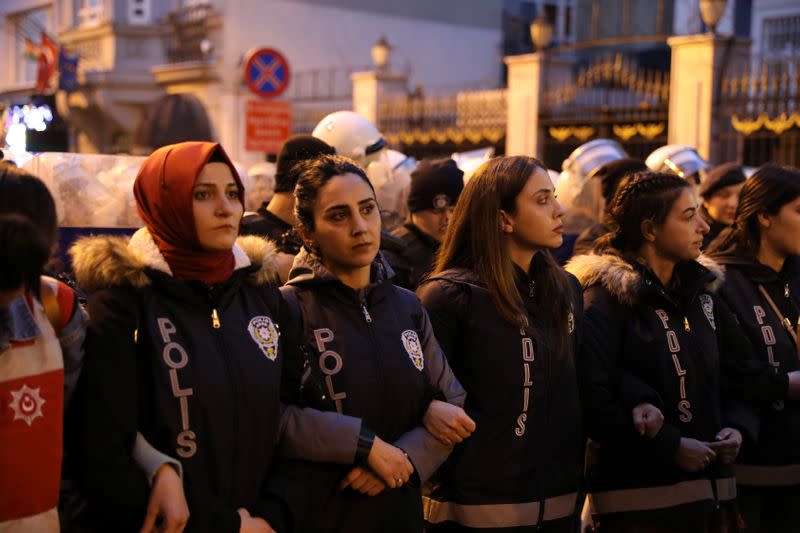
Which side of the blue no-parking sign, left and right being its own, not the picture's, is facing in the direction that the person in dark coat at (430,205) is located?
front

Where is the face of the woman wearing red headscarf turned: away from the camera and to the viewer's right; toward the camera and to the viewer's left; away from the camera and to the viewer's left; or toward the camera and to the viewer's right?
toward the camera and to the viewer's right

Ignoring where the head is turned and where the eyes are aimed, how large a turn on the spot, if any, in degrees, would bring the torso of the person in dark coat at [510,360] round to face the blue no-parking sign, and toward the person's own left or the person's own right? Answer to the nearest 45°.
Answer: approximately 135° to the person's own left

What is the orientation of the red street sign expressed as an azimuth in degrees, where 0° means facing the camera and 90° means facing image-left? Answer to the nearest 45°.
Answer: approximately 0°

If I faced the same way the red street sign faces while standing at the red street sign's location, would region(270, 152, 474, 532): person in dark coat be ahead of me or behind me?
ahead

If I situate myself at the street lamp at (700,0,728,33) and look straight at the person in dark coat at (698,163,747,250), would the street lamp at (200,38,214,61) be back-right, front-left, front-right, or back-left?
back-right

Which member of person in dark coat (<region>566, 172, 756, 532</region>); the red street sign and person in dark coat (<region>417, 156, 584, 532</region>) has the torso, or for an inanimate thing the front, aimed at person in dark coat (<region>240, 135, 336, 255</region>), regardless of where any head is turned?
the red street sign

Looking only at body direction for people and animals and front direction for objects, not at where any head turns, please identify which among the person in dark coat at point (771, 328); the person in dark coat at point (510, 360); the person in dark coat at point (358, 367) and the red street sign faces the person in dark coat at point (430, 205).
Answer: the red street sign

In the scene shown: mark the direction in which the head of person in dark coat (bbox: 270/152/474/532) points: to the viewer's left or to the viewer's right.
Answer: to the viewer's right

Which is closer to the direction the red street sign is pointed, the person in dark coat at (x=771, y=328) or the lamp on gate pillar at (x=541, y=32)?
the person in dark coat

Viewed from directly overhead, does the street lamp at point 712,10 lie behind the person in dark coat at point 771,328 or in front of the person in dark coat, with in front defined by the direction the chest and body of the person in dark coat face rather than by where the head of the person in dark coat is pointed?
behind

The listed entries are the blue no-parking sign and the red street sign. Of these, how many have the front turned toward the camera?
2

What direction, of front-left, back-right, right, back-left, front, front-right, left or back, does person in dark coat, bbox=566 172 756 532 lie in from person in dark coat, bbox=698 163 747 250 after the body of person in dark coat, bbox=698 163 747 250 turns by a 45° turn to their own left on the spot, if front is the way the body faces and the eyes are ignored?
right

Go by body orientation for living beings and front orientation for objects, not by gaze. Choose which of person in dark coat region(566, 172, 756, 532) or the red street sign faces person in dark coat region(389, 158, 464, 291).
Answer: the red street sign

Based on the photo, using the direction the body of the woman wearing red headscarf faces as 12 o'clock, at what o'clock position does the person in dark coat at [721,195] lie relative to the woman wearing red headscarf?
The person in dark coat is roughly at 9 o'clock from the woman wearing red headscarf.
